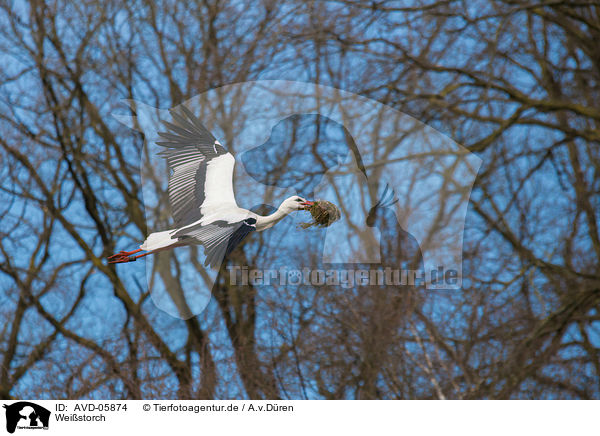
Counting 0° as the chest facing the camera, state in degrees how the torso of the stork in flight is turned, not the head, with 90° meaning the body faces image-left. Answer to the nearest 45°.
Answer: approximately 270°
